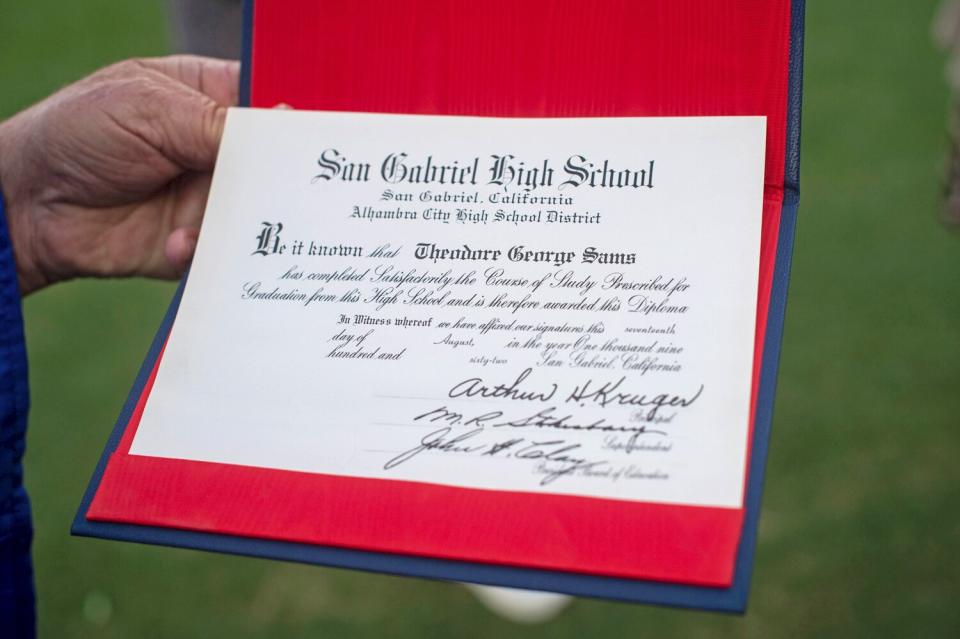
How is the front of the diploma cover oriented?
toward the camera
